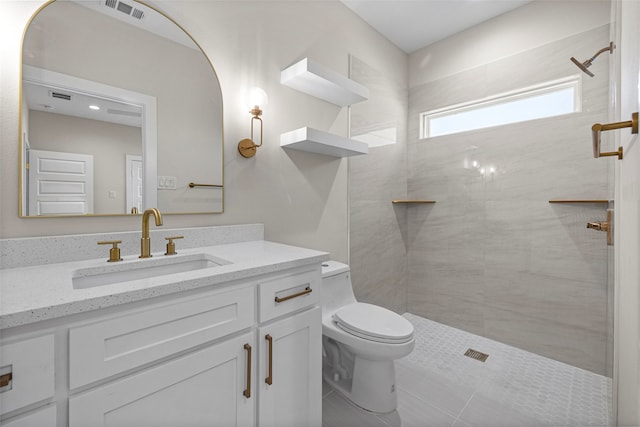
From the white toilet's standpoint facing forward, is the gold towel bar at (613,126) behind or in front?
in front

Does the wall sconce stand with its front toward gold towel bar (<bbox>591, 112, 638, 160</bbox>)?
yes

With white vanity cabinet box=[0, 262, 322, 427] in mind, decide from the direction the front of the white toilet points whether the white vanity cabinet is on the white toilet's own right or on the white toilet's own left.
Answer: on the white toilet's own right

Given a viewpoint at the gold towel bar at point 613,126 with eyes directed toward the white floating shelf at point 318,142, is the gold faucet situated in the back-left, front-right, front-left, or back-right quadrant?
front-left

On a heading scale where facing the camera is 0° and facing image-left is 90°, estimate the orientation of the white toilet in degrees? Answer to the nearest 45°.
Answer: approximately 315°

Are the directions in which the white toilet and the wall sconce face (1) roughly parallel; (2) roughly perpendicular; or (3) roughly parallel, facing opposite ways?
roughly parallel

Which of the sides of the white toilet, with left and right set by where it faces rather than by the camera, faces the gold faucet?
right

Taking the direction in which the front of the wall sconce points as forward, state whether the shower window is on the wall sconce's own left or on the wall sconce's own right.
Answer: on the wall sconce's own left

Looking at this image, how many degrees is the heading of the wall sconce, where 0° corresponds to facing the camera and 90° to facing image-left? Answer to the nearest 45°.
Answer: approximately 315°

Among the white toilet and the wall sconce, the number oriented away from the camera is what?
0
